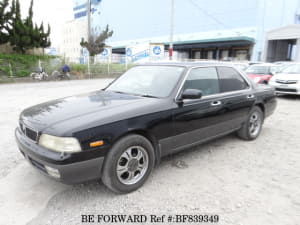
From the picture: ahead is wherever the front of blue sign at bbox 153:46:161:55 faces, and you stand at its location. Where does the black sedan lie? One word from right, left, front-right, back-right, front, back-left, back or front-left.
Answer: front

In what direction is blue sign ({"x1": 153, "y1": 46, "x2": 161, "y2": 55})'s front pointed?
toward the camera

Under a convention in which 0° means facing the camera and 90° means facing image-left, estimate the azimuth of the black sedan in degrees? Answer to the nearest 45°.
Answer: approximately 45°

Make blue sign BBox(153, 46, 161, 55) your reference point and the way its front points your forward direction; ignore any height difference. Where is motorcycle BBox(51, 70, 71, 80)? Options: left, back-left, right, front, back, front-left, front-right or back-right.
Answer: front-right

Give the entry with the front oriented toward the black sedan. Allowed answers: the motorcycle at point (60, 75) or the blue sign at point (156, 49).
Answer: the blue sign
